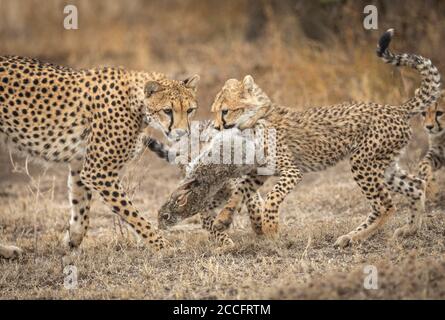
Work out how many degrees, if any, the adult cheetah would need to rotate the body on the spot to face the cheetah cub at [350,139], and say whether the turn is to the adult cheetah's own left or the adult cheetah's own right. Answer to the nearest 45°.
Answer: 0° — it already faces it

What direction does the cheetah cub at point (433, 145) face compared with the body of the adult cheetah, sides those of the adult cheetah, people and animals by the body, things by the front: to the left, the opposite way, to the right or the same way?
the opposite way

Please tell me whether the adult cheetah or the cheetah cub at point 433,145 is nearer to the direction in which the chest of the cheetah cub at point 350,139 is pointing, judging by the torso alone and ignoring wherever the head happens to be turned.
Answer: the adult cheetah

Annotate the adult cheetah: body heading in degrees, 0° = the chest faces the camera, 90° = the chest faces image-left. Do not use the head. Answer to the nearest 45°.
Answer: approximately 270°

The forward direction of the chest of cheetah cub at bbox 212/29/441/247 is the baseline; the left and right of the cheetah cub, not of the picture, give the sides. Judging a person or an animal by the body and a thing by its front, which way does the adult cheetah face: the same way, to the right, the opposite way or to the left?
the opposite way

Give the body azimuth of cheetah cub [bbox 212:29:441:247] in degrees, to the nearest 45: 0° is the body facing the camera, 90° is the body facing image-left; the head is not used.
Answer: approximately 90°

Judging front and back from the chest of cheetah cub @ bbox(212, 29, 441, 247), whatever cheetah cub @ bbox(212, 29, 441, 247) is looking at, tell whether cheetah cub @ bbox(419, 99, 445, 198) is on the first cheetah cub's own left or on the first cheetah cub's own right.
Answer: on the first cheetah cub's own right

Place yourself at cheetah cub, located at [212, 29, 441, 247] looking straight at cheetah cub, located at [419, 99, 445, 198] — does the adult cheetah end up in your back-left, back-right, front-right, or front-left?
back-left
